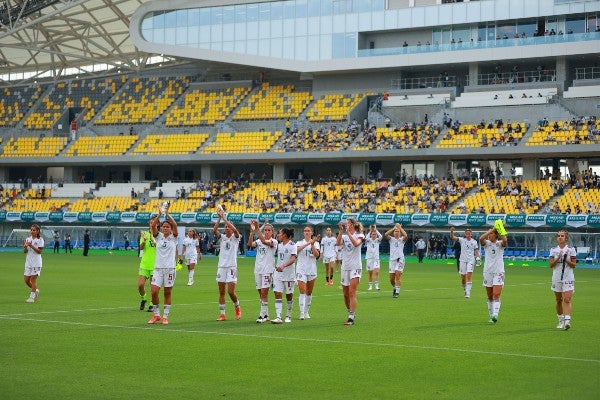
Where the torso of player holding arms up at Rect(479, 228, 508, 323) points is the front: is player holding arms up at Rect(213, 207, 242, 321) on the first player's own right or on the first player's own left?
on the first player's own right

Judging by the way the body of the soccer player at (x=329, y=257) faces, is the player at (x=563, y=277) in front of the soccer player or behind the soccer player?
in front

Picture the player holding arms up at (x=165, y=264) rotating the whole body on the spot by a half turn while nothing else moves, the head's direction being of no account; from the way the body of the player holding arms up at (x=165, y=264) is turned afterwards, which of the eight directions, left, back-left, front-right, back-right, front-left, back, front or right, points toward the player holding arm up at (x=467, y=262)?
front-right

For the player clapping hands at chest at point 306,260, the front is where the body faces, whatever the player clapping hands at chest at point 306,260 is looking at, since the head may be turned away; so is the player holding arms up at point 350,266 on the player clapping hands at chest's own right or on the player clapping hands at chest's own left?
on the player clapping hands at chest's own left

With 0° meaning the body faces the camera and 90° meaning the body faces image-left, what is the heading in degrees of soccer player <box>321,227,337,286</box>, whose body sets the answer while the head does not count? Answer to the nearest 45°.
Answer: approximately 0°

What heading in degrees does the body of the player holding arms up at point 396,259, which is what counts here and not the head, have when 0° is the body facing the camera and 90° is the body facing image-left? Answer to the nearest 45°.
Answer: approximately 0°
